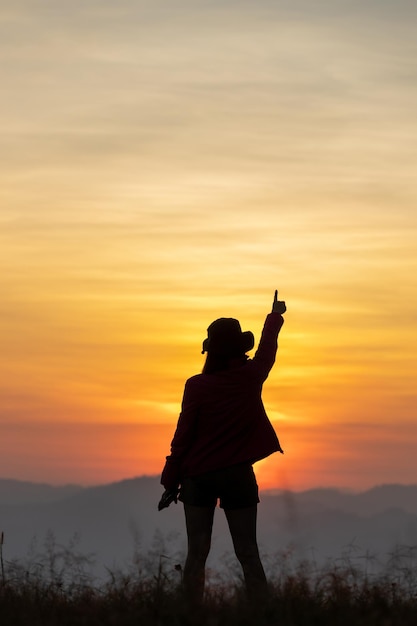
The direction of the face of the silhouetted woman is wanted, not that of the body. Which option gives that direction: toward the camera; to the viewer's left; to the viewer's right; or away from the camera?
away from the camera

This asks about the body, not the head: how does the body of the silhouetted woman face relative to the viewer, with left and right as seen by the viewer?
facing away from the viewer
